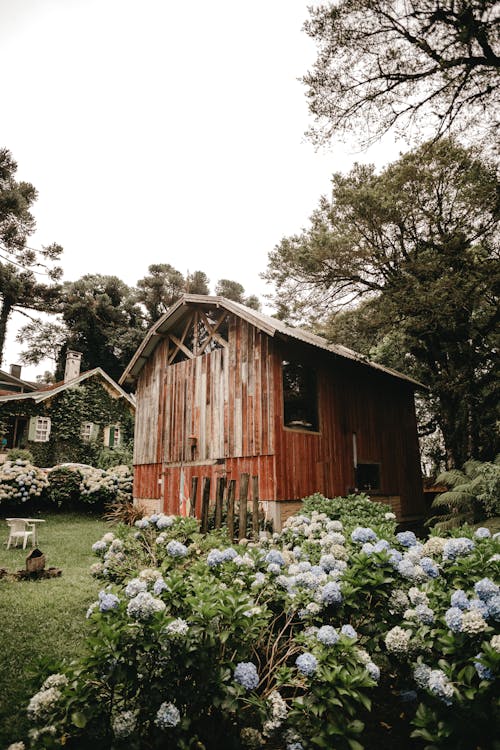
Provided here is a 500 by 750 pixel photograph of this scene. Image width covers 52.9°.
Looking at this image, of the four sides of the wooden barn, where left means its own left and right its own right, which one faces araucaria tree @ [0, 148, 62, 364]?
right

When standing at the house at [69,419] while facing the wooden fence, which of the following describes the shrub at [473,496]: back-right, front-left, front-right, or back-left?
front-left

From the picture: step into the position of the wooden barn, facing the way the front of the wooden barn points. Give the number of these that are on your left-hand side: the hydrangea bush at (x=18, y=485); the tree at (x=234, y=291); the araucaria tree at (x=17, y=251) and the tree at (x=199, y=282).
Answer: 0

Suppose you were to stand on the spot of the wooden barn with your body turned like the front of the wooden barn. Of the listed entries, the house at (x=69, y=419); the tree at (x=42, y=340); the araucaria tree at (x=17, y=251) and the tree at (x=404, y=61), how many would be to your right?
3

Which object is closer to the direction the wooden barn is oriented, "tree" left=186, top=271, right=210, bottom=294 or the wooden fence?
the wooden fence

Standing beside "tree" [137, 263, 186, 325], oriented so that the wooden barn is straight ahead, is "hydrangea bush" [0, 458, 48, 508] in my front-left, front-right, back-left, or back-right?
front-right

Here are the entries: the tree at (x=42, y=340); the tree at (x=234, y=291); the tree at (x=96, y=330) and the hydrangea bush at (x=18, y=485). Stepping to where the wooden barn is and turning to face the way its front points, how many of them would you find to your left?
0

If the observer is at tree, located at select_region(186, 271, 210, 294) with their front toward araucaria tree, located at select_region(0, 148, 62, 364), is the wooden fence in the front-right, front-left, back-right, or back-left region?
front-left

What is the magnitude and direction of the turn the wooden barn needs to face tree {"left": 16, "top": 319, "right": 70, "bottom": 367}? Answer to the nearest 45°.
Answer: approximately 90° to its right

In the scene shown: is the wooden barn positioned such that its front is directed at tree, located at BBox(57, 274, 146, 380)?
no

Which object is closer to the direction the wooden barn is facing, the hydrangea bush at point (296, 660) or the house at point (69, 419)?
the hydrangea bush

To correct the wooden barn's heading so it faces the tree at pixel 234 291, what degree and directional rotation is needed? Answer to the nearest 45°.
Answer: approximately 135° to its right

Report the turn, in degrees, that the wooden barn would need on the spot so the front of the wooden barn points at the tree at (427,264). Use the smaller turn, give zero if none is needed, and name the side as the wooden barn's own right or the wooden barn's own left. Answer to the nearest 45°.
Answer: approximately 135° to the wooden barn's own left

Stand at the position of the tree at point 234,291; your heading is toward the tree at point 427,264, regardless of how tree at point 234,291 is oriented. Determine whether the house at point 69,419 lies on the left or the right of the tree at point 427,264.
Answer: right

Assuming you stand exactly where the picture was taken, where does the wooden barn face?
facing the viewer and to the left of the viewer

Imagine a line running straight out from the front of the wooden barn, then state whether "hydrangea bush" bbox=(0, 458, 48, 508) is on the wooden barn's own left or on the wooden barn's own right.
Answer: on the wooden barn's own right

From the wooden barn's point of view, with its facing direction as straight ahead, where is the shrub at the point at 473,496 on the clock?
The shrub is roughly at 8 o'clock from the wooden barn.
